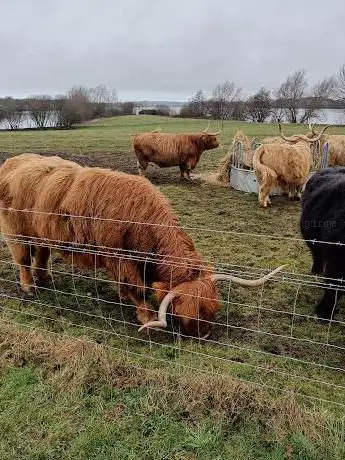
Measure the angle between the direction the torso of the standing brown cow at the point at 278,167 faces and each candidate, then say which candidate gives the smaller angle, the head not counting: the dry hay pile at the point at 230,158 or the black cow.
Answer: the dry hay pile

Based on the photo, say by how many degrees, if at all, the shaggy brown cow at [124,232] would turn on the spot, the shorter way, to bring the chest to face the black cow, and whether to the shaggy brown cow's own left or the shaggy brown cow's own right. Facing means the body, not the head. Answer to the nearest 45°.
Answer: approximately 45° to the shaggy brown cow's own left

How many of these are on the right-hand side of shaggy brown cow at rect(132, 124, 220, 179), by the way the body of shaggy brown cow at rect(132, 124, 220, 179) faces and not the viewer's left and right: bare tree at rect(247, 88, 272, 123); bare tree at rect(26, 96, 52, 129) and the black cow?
1

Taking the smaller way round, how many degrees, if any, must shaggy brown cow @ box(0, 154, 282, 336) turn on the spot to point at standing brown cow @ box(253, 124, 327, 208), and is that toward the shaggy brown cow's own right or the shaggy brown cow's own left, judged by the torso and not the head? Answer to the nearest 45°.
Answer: approximately 90° to the shaggy brown cow's own left

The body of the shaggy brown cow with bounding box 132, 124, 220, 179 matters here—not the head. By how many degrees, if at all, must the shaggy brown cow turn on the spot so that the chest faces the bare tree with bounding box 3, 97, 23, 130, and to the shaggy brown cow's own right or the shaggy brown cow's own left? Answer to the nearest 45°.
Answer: approximately 135° to the shaggy brown cow's own left

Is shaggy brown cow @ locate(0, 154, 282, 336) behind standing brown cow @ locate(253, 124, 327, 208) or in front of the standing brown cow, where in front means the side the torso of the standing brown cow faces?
behind

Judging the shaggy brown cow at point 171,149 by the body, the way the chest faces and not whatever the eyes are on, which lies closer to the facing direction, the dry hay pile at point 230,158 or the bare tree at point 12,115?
the dry hay pile

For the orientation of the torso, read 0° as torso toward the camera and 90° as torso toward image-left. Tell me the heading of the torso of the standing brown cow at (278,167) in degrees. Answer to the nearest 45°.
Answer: approximately 225°

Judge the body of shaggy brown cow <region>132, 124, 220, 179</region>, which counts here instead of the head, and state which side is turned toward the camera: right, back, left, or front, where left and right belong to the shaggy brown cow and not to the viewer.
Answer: right

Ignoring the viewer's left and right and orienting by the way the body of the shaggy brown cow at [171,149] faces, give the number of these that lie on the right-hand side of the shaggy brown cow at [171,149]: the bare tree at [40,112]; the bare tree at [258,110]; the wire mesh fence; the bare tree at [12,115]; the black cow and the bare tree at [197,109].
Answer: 2

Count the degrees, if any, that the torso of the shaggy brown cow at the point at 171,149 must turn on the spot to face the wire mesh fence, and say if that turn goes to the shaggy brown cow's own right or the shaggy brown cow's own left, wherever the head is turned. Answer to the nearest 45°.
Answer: approximately 90° to the shaggy brown cow's own right

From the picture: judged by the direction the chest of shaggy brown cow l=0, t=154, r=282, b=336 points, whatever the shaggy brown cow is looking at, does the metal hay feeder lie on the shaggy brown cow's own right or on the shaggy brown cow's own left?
on the shaggy brown cow's own left

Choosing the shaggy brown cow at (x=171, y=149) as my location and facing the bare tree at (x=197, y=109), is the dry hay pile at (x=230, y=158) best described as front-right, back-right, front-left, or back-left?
back-right

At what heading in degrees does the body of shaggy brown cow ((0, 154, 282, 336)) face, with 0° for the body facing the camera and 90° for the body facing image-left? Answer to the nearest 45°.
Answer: approximately 315°

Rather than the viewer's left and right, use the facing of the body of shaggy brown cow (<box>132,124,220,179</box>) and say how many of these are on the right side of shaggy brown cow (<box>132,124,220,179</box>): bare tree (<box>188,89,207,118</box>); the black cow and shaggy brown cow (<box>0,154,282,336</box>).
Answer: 2

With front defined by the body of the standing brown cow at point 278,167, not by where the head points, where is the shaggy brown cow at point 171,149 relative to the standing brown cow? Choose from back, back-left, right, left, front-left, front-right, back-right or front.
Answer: left

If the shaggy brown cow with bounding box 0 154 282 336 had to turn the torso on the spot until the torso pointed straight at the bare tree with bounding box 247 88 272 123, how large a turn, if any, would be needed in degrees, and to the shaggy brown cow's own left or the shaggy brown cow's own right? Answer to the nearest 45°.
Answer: approximately 135° to the shaggy brown cow's own left
